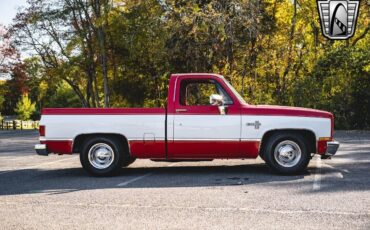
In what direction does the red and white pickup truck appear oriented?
to the viewer's right
